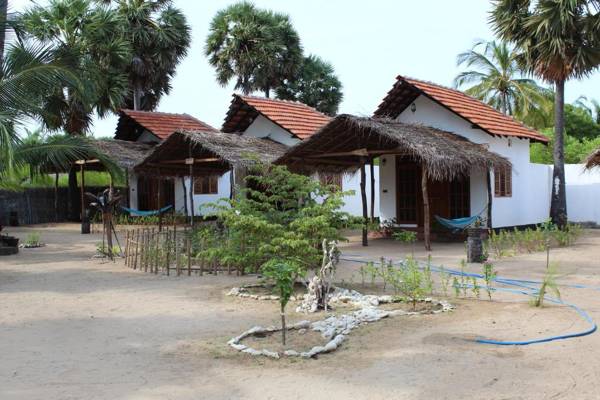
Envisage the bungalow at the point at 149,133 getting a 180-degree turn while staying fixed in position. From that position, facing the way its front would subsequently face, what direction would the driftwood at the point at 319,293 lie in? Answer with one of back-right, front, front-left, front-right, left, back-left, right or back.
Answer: back-right

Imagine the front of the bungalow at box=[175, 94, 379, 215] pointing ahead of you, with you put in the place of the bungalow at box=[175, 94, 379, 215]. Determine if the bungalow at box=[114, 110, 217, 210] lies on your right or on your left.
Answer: on your right

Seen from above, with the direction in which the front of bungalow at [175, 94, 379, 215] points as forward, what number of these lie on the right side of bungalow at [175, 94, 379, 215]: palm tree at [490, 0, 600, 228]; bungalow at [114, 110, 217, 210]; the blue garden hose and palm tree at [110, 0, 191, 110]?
2

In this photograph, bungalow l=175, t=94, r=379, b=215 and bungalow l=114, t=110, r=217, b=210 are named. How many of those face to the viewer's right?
0

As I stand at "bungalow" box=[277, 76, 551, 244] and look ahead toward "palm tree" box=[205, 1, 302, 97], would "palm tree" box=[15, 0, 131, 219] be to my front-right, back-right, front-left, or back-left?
front-left

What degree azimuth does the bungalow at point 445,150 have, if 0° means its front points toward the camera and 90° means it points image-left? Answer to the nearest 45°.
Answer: approximately 45°

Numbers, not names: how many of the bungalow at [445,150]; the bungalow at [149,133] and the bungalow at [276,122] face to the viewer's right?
0

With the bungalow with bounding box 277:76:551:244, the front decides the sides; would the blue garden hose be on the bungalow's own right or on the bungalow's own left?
on the bungalow's own left

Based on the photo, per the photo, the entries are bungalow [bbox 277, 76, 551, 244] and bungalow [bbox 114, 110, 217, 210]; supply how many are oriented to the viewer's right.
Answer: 0

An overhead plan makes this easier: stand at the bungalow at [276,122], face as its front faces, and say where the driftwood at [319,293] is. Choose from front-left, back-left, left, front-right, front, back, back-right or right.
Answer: front-left

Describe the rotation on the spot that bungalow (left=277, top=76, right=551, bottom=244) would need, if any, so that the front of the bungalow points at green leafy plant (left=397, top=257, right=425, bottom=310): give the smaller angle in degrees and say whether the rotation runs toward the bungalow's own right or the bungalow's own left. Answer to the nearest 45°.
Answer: approximately 45° to the bungalow's own left

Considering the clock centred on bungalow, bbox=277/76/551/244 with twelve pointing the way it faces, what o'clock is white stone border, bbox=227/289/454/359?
The white stone border is roughly at 11 o'clock from the bungalow.

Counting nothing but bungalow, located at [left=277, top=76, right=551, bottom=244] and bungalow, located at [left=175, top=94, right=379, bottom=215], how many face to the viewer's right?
0

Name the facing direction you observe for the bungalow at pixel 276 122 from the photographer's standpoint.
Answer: facing the viewer and to the left of the viewer
